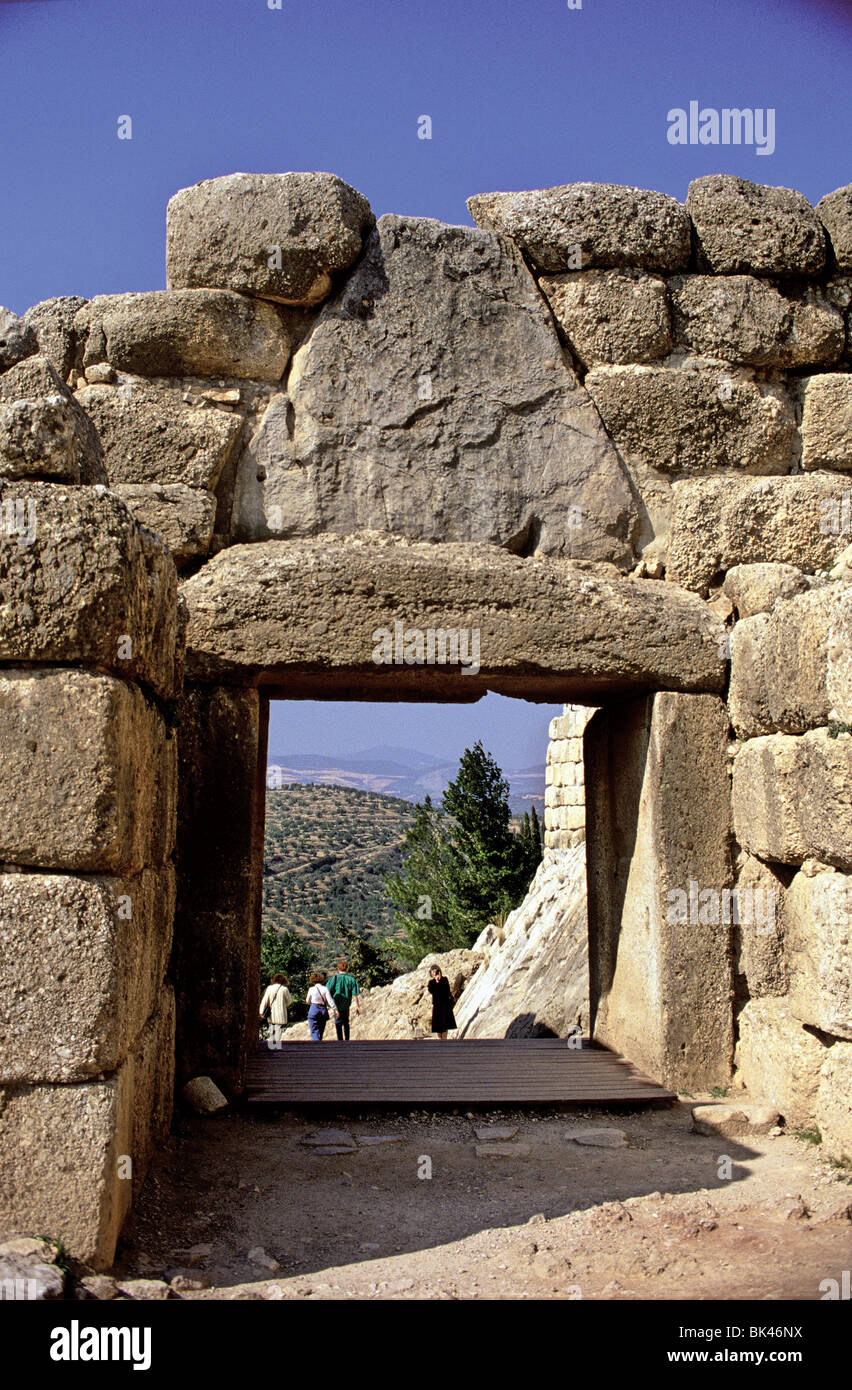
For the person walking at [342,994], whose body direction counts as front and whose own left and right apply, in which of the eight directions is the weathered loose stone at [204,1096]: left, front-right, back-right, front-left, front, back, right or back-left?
back

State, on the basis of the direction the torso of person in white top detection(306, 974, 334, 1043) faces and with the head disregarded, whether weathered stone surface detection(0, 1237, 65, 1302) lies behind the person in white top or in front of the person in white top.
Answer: behind

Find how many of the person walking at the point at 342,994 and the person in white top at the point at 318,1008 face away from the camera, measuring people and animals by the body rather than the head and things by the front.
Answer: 2

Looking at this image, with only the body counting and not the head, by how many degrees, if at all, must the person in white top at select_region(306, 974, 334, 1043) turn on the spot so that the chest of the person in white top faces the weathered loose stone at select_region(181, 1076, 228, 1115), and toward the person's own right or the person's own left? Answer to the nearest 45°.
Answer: approximately 180°

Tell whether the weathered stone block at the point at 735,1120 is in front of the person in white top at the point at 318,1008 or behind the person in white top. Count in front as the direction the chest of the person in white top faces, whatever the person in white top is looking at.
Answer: behind

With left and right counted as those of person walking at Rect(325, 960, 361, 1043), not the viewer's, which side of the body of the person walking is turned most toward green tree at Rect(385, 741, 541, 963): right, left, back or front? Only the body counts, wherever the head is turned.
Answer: front

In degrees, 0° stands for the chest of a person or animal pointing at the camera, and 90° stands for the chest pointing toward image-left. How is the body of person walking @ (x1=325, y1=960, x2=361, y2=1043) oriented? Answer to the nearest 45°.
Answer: approximately 180°

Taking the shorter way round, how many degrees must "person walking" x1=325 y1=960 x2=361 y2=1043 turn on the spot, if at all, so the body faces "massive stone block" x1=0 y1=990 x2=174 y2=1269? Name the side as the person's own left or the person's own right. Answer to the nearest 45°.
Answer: approximately 180°

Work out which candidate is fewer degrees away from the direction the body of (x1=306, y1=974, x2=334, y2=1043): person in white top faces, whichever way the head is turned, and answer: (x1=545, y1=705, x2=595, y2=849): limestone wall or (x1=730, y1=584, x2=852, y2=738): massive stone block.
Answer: the limestone wall

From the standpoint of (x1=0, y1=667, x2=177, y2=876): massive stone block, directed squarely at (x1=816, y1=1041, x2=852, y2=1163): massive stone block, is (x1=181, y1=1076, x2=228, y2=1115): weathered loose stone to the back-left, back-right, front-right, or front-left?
front-left

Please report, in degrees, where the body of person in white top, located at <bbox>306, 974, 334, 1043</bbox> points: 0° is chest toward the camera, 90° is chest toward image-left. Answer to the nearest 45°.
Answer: approximately 180°

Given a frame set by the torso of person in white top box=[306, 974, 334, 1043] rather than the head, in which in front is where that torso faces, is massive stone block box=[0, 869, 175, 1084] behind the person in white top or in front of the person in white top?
behind

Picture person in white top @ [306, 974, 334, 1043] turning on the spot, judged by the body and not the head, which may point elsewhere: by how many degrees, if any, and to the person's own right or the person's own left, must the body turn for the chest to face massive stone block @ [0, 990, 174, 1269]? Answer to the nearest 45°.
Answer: approximately 180°

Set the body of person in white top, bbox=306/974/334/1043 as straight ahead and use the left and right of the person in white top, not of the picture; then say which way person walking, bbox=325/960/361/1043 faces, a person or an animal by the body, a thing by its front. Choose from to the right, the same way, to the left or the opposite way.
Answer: the same way

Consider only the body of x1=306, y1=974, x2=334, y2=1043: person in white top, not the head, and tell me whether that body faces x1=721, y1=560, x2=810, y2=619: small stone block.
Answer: no

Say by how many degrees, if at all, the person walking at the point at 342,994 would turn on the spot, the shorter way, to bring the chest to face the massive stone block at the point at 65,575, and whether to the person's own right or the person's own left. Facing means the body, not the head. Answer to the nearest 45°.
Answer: approximately 180°

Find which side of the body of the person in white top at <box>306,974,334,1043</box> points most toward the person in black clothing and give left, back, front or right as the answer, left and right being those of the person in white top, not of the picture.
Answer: right

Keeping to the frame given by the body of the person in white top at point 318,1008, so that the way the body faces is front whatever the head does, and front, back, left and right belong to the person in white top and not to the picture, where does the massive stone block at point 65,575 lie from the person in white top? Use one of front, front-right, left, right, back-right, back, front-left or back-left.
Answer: back
